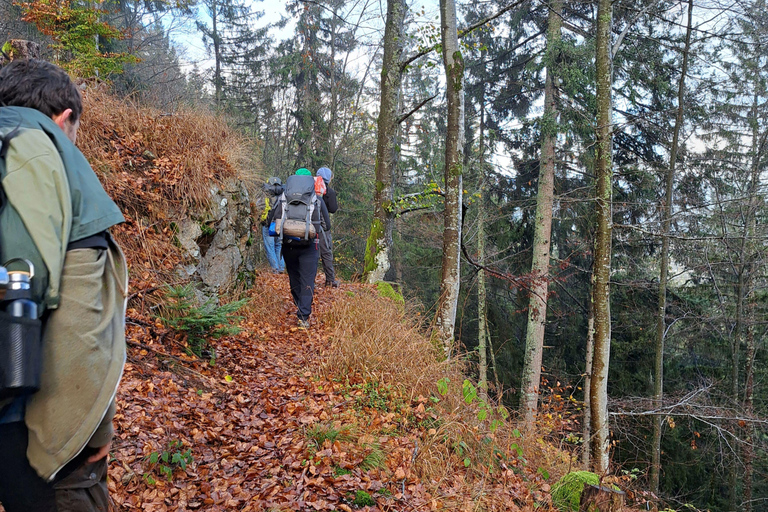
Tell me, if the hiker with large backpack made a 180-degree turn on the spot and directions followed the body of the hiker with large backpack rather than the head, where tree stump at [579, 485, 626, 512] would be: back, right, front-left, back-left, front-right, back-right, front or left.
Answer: front-left

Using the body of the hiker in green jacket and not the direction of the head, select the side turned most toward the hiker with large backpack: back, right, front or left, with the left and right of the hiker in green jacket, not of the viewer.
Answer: front

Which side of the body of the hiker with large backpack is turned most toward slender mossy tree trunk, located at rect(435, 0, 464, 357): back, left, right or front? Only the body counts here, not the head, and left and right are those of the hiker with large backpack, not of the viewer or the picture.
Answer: right

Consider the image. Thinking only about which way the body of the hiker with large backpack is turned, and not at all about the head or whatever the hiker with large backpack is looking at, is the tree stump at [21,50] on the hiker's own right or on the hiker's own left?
on the hiker's own left

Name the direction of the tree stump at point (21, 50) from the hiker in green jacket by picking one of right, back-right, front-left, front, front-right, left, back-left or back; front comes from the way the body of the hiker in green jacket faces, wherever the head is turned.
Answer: front-left

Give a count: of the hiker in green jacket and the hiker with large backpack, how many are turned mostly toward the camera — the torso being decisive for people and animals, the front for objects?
0

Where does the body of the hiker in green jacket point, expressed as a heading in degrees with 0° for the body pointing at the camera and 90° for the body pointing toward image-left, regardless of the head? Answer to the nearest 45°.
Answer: approximately 225°

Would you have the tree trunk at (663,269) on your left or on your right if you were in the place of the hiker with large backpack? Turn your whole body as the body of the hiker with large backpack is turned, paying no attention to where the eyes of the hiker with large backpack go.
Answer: on your right

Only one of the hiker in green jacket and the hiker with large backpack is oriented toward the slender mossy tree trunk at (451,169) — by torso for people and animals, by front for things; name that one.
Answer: the hiker in green jacket

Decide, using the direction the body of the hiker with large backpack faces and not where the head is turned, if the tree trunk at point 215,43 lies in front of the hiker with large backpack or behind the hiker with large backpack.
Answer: in front

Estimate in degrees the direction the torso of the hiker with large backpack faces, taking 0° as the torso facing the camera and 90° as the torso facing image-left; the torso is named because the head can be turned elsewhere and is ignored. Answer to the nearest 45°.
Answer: approximately 180°

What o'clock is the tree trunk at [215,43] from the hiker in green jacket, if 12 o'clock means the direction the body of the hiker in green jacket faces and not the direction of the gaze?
The tree trunk is roughly at 11 o'clock from the hiker in green jacket.

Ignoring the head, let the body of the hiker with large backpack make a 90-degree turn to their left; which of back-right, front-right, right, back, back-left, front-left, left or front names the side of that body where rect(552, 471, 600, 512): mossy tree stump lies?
back-left
